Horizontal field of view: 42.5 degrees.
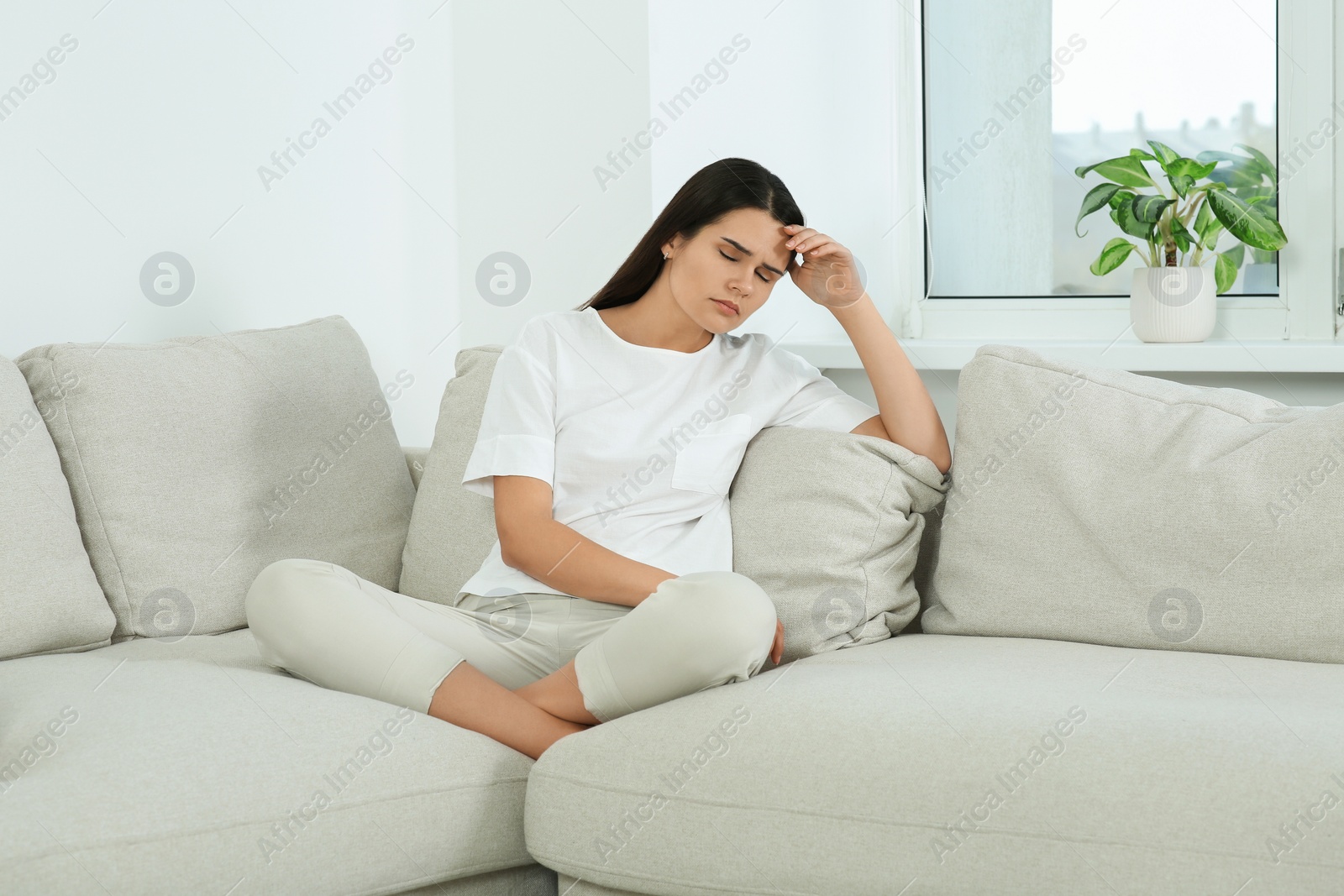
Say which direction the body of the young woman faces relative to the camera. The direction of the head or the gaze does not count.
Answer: toward the camera

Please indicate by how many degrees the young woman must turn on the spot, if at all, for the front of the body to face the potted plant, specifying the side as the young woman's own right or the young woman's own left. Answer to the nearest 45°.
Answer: approximately 135° to the young woman's own left

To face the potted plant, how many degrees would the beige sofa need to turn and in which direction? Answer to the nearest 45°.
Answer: approximately 135° to its left

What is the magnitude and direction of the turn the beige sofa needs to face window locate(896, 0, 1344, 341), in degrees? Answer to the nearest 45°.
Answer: approximately 135° to its left

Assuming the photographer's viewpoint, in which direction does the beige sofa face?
facing the viewer

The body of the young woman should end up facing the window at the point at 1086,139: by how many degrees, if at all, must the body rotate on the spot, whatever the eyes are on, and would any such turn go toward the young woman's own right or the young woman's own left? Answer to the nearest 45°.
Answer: approximately 135° to the young woman's own left
